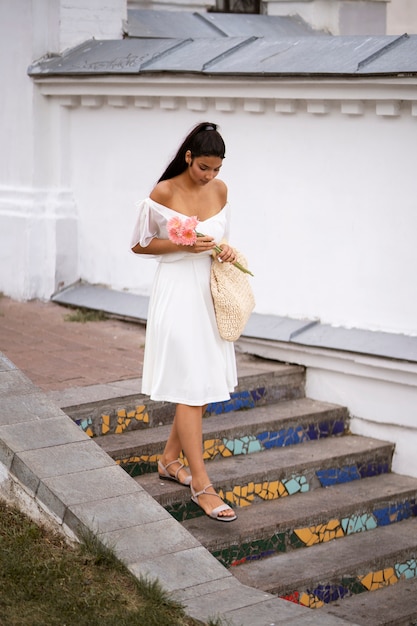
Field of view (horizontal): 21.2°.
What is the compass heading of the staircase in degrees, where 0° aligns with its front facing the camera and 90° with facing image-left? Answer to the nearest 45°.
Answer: approximately 315°

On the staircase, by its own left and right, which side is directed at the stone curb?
right

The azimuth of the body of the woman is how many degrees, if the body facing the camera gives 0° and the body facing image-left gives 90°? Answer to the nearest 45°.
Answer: approximately 315°
